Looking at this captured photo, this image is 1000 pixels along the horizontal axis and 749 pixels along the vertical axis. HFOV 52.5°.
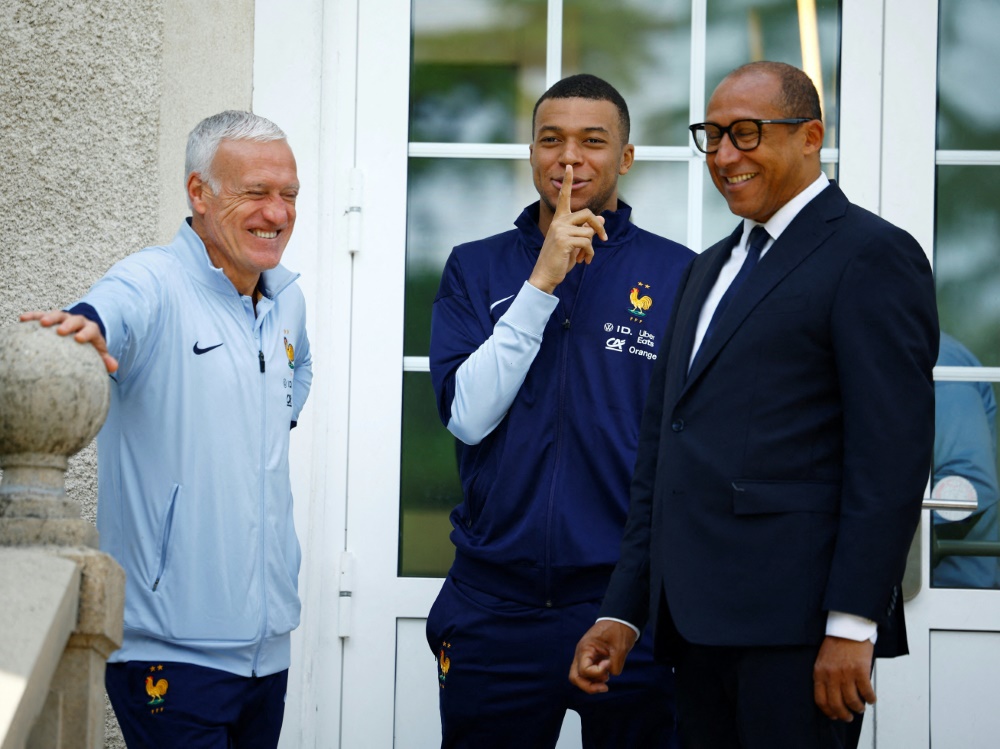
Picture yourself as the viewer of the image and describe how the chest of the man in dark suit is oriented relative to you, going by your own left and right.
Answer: facing the viewer and to the left of the viewer

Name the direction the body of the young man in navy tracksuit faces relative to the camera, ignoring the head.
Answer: toward the camera

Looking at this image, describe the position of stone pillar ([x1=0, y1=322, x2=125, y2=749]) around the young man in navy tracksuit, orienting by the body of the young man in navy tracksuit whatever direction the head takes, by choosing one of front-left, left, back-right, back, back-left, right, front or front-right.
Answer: front-right

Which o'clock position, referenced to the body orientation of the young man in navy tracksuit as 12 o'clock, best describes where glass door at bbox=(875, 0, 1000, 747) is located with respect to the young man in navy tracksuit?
The glass door is roughly at 8 o'clock from the young man in navy tracksuit.

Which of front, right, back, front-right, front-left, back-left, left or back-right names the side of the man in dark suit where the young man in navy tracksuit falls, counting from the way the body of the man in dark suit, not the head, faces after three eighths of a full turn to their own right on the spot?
front-left

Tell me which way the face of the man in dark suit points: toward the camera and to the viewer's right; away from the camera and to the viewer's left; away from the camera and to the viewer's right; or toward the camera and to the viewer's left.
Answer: toward the camera and to the viewer's left

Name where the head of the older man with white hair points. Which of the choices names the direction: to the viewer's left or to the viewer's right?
to the viewer's right

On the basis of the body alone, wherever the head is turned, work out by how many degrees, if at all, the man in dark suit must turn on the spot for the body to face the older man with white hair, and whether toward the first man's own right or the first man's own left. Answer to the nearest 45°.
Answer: approximately 45° to the first man's own right

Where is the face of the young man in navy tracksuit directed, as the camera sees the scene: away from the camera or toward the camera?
toward the camera

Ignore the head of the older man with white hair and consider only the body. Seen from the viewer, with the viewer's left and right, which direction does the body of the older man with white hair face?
facing the viewer and to the right of the viewer

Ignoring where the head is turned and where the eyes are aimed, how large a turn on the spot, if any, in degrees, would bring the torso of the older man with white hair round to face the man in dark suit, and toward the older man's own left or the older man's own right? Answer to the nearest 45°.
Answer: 0° — they already face them

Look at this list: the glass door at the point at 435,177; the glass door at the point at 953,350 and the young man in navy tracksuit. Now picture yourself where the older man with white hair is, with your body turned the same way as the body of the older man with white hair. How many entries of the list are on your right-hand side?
0

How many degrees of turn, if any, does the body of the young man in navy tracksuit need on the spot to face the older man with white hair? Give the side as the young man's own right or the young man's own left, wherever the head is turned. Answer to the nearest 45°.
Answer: approximately 45° to the young man's own right

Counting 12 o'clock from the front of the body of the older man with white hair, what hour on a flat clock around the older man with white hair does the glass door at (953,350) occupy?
The glass door is roughly at 10 o'clock from the older man with white hair.

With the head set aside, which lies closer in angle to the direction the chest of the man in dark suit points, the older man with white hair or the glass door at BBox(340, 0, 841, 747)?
the older man with white hair

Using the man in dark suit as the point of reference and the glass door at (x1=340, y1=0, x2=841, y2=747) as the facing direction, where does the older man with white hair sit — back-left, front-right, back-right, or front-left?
front-left
